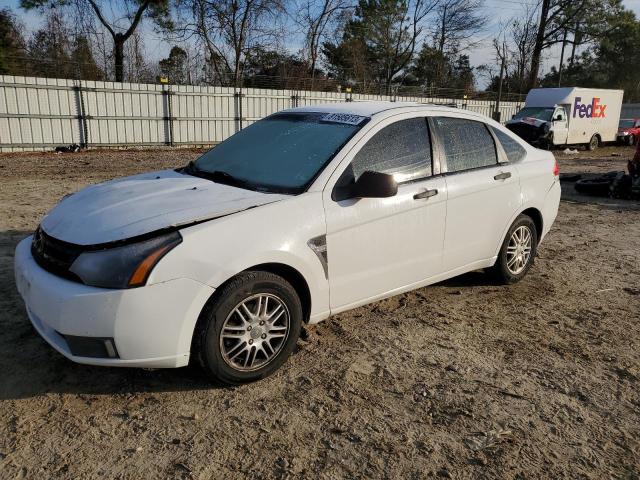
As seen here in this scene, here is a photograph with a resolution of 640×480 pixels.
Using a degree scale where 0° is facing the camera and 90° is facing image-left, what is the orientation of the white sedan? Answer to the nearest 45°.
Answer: approximately 45°

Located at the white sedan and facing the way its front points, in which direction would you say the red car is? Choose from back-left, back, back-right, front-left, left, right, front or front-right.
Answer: back

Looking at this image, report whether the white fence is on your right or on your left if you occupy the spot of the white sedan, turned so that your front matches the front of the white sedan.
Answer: on your right

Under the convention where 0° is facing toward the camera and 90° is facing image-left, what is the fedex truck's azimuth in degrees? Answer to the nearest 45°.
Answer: approximately 45°

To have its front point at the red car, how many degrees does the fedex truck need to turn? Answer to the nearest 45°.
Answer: approximately 180°

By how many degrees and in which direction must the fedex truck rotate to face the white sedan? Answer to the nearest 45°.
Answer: approximately 45° to its left

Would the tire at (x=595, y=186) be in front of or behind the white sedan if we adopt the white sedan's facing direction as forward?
behind

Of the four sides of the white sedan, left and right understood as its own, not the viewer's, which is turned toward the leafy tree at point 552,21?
back

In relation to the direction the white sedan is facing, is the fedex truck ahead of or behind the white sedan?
behind
